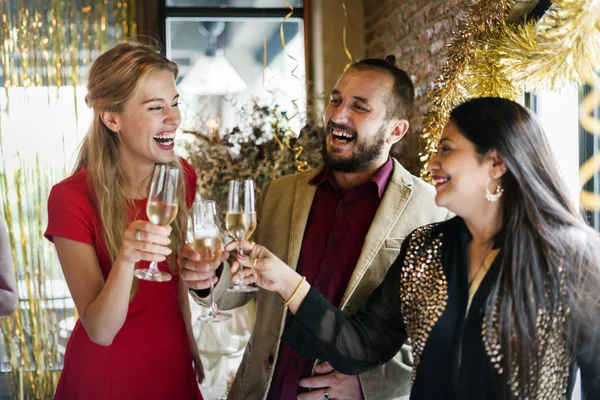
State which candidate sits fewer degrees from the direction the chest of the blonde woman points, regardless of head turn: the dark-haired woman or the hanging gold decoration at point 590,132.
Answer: the dark-haired woman

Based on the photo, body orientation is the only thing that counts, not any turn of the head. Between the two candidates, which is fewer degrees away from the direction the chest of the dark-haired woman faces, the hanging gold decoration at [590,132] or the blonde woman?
the blonde woman

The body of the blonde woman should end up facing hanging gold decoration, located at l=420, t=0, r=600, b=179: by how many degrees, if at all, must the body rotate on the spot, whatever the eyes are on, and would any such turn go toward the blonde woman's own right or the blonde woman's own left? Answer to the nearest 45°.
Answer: approximately 45° to the blonde woman's own left

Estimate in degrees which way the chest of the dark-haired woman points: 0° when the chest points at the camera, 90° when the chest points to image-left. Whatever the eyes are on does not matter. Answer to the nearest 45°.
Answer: approximately 45°

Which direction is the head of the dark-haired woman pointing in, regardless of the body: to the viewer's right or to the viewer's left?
to the viewer's left
